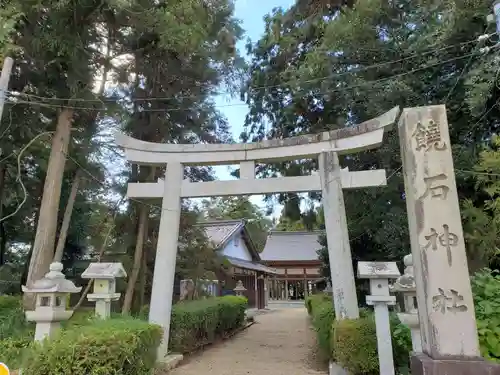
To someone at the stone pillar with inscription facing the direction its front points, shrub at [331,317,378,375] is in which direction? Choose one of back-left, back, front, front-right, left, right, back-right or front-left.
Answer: back-right

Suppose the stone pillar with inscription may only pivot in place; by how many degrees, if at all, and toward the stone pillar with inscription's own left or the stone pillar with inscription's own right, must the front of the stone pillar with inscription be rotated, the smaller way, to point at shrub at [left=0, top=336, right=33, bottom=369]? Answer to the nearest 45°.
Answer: approximately 90° to the stone pillar with inscription's own right

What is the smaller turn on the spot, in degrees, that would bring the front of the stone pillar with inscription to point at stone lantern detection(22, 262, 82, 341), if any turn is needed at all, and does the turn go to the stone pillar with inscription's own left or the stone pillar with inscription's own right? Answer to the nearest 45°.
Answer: approximately 90° to the stone pillar with inscription's own right

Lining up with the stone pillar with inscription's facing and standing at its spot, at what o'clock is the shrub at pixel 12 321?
The shrub is roughly at 3 o'clock from the stone pillar with inscription.

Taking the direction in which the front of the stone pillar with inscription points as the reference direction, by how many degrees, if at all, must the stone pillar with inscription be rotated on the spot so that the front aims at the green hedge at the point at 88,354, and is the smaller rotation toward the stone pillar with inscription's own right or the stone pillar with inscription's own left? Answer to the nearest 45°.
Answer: approximately 90° to the stone pillar with inscription's own right

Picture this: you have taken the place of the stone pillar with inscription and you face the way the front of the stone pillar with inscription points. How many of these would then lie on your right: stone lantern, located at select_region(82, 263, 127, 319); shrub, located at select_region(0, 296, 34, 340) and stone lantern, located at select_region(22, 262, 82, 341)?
3

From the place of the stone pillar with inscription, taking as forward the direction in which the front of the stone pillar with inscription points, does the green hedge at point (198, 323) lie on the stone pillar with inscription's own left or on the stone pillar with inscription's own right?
on the stone pillar with inscription's own right

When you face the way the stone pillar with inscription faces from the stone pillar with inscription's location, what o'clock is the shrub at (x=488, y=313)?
The shrub is roughly at 7 o'clock from the stone pillar with inscription.

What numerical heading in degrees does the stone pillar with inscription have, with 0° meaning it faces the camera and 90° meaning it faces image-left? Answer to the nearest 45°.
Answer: approximately 0°

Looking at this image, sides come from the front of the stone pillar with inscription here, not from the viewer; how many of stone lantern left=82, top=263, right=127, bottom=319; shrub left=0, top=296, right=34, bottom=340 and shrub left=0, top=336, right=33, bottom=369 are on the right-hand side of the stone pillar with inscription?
3
